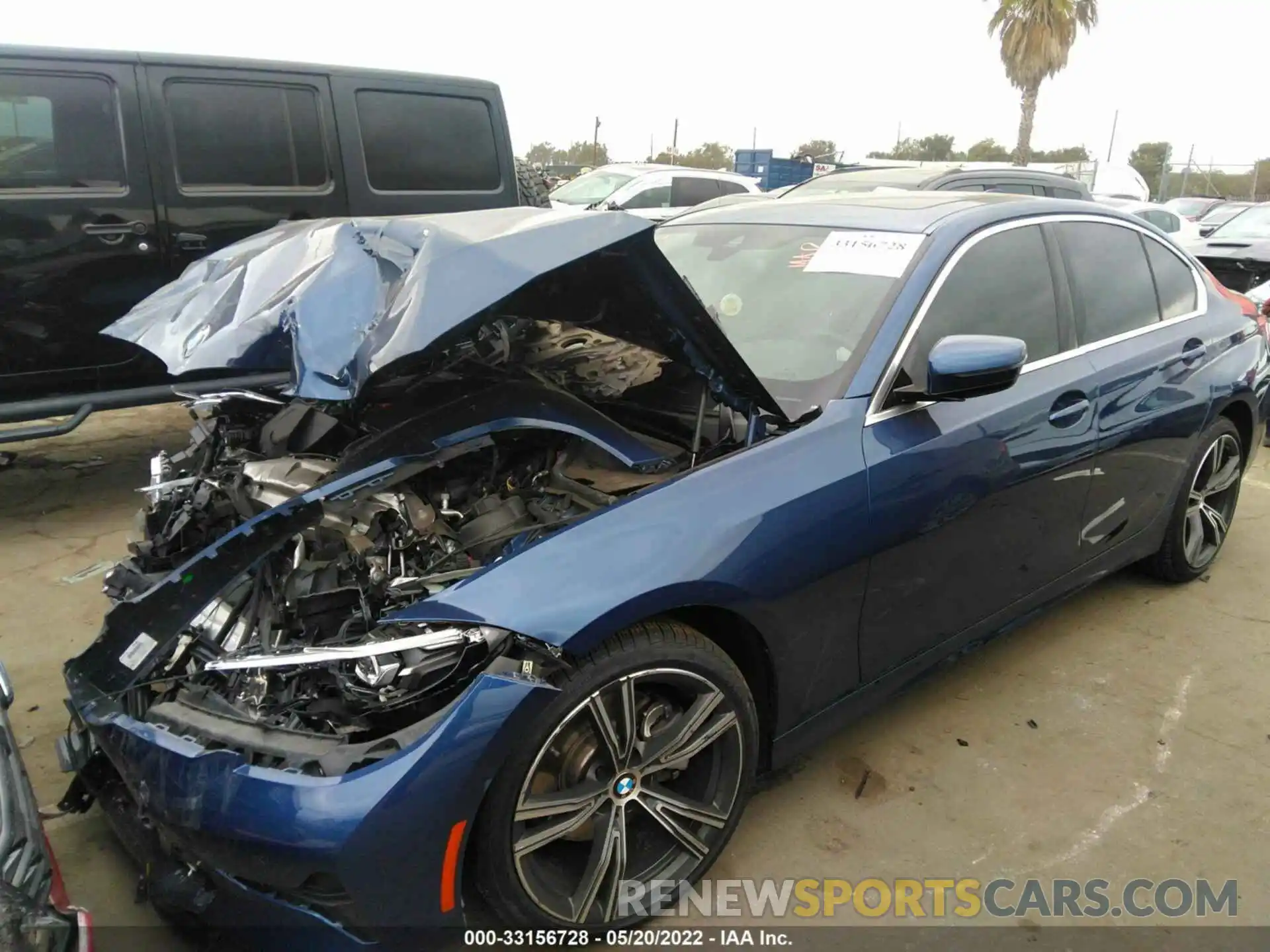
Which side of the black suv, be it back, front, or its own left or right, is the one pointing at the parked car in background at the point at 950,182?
back

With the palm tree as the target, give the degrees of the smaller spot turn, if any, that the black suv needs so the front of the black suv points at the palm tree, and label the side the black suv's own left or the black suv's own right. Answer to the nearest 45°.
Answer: approximately 135° to the black suv's own right

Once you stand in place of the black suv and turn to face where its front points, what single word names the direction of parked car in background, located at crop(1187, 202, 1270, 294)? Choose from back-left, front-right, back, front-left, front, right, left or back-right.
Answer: back

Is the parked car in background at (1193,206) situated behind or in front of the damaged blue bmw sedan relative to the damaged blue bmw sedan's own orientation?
behind

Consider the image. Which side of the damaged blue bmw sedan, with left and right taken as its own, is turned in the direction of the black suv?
right

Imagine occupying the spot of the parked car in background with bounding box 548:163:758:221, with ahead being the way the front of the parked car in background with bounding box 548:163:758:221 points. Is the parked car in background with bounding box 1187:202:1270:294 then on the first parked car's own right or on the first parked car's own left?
on the first parked car's own left

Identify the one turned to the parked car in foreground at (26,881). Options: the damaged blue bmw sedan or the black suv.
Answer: the damaged blue bmw sedan

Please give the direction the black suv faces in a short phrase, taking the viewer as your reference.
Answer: facing to the left of the viewer

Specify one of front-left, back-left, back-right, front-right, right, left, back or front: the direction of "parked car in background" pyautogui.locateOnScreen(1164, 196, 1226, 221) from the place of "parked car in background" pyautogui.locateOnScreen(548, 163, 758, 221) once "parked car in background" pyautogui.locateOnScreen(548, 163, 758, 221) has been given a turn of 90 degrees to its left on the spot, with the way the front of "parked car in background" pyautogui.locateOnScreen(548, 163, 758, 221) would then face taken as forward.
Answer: left

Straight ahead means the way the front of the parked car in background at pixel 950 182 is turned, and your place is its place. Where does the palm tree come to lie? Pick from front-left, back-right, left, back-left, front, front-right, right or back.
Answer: back-right

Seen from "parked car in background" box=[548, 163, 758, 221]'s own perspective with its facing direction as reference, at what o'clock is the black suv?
The black suv is roughly at 11 o'clock from the parked car in background.

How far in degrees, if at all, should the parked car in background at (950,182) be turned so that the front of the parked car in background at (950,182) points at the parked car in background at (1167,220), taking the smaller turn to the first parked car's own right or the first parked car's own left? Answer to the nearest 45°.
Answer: approximately 180°
